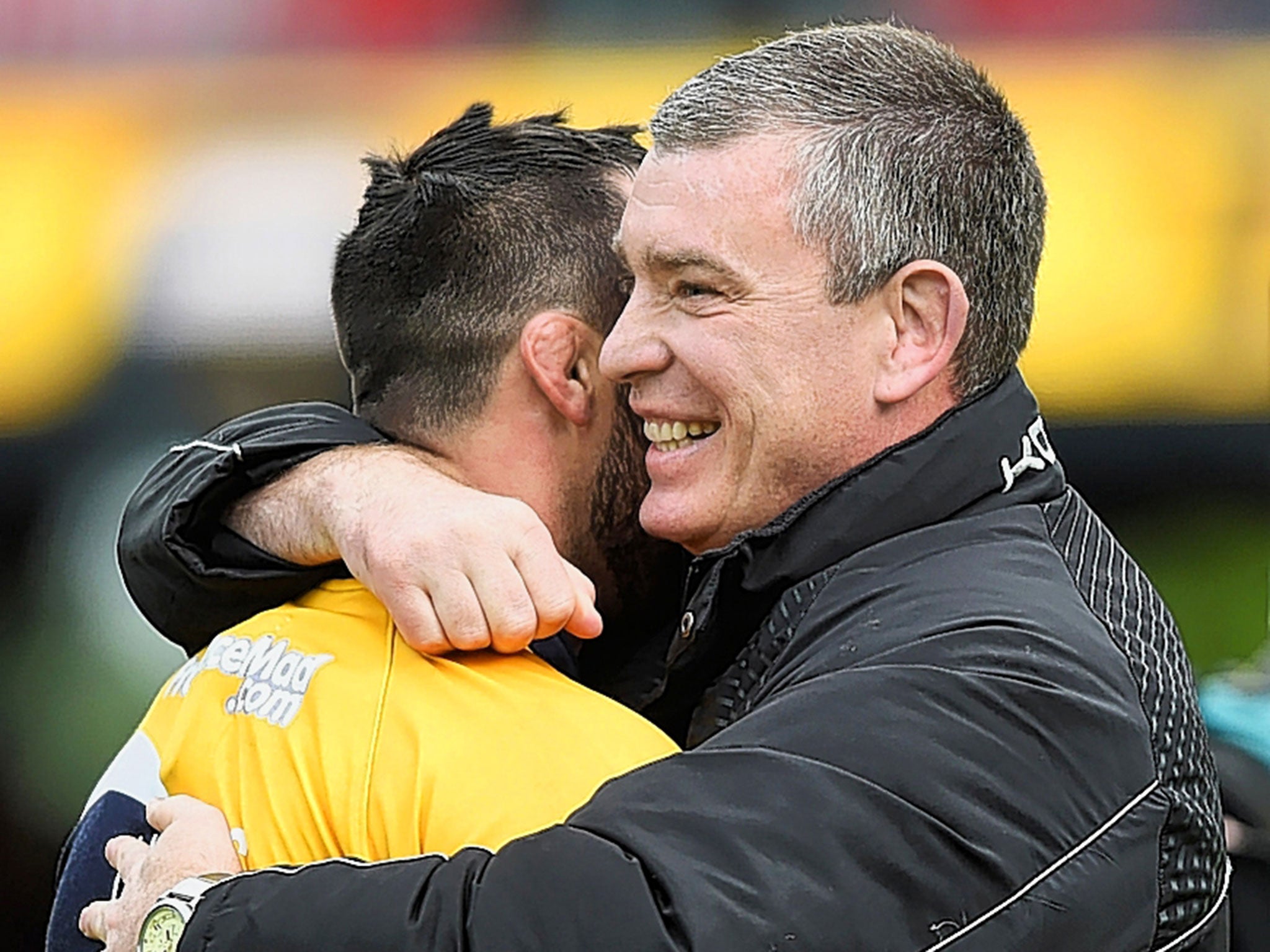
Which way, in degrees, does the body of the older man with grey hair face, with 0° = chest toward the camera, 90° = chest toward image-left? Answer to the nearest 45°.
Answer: approximately 90°

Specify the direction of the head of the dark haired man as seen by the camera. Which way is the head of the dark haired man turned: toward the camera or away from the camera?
away from the camera
